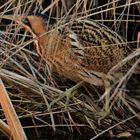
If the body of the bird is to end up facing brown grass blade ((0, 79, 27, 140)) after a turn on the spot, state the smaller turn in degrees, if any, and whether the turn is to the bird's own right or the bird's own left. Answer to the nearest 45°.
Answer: approximately 45° to the bird's own left

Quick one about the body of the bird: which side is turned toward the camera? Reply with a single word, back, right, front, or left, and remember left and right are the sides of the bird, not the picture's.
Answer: left
